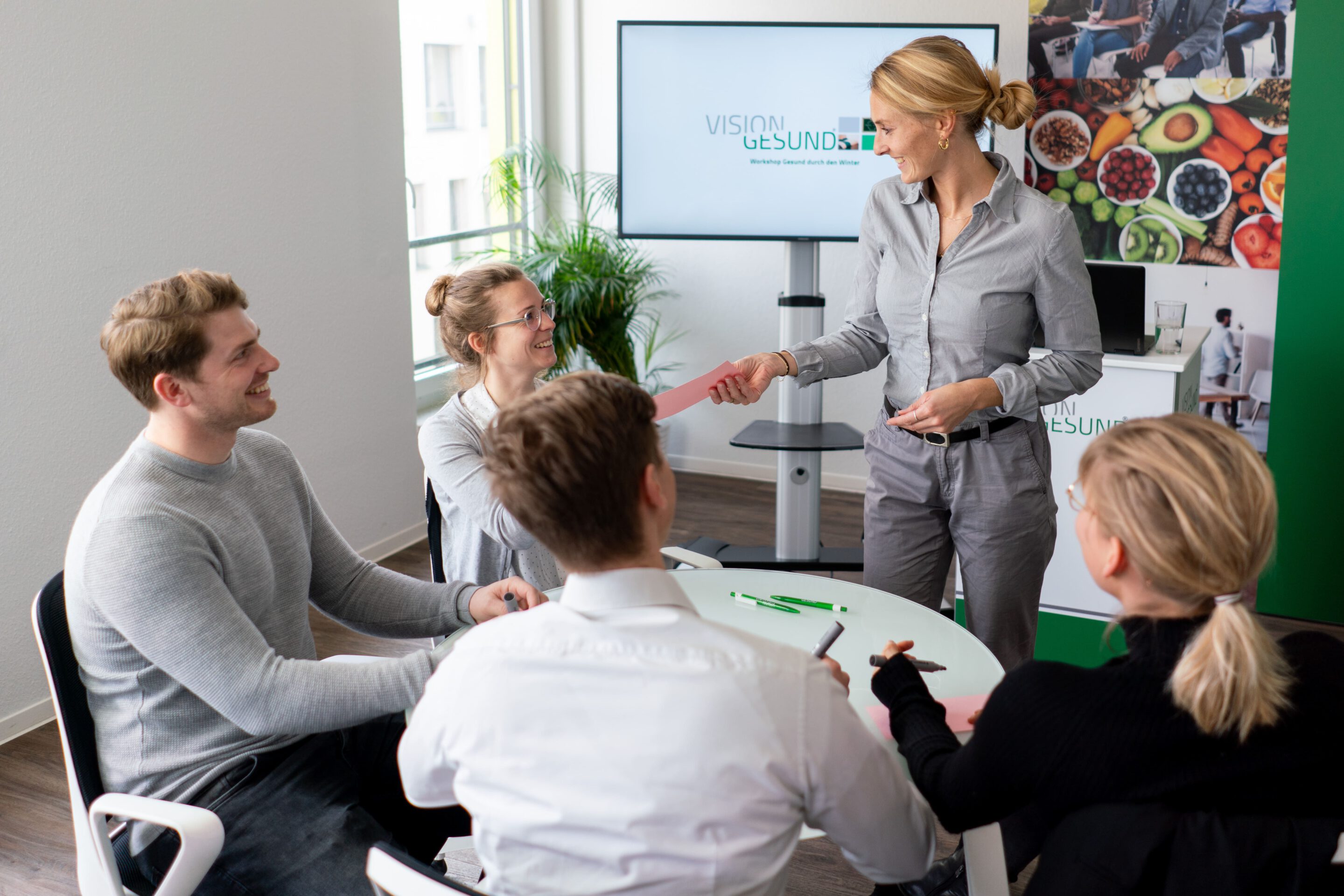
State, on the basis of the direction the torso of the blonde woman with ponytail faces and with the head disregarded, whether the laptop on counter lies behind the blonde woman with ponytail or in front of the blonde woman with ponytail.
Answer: in front

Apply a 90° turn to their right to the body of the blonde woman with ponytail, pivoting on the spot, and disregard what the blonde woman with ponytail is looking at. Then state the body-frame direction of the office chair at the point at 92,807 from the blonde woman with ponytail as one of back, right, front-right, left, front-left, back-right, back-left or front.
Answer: back-left

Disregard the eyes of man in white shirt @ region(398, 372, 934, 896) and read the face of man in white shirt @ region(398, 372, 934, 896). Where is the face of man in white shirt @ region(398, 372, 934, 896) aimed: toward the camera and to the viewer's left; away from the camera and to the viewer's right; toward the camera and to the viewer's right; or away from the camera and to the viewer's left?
away from the camera and to the viewer's right

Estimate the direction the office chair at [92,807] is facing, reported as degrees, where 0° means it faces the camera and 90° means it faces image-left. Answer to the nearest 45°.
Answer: approximately 270°

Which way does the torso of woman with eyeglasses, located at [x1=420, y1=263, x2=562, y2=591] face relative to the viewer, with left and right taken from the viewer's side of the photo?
facing to the right of the viewer

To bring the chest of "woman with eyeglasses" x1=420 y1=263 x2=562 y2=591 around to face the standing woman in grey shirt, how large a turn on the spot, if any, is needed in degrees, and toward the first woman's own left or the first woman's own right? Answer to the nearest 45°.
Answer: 0° — they already face them

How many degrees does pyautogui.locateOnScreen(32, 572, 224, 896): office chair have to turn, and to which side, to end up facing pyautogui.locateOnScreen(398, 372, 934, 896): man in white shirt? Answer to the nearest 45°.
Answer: approximately 45° to its right

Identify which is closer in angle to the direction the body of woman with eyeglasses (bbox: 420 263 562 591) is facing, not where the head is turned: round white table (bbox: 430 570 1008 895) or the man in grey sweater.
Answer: the round white table

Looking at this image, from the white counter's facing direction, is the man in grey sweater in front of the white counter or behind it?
in front

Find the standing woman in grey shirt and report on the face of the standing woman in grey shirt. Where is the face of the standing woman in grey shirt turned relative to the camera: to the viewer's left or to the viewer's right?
to the viewer's left

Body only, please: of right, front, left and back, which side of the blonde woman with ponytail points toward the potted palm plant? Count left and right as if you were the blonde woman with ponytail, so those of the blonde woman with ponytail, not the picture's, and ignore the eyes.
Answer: front

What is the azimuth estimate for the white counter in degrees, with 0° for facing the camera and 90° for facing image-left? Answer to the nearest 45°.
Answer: approximately 0°

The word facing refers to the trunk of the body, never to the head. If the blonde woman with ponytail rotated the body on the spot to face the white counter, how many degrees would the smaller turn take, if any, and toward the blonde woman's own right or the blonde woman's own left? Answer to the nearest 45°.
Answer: approximately 45° to the blonde woman's own right
